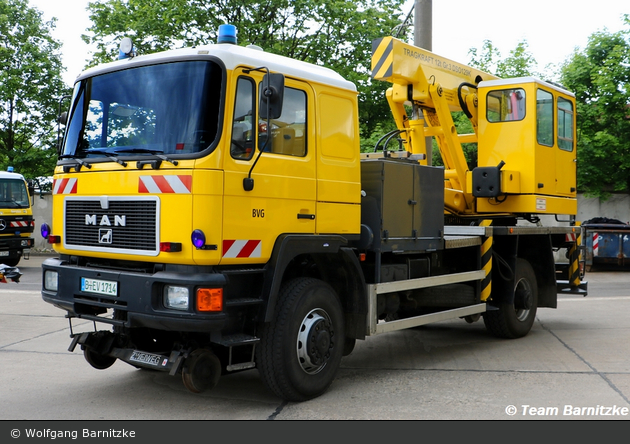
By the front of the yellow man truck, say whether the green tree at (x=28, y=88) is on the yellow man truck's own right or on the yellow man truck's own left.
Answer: on the yellow man truck's own right

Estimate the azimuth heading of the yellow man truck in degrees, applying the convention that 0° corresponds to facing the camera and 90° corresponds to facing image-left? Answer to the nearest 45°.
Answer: approximately 45°

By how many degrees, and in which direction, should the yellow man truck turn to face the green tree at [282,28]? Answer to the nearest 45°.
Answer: approximately 135° to its right

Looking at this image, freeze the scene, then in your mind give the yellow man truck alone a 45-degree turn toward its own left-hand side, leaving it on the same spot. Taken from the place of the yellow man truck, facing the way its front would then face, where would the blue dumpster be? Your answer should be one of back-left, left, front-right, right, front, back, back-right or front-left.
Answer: back-left

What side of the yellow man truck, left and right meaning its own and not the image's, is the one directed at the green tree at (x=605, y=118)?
back
